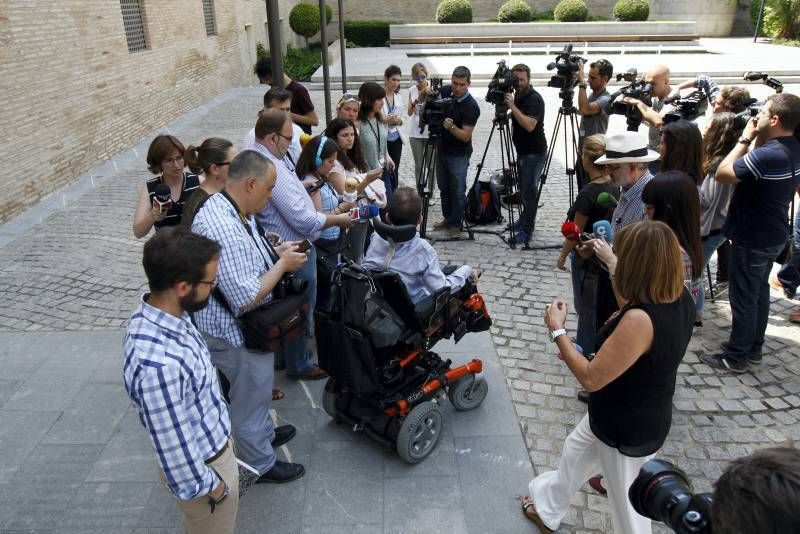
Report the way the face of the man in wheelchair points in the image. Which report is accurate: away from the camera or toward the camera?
away from the camera

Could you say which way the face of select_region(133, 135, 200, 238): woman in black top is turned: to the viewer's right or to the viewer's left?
to the viewer's right

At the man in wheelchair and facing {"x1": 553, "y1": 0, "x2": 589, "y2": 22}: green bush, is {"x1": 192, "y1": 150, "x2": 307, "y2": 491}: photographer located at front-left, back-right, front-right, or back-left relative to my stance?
back-left

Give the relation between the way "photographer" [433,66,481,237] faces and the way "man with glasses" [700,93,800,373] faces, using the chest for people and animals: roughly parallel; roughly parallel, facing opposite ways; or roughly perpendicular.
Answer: roughly perpendicular

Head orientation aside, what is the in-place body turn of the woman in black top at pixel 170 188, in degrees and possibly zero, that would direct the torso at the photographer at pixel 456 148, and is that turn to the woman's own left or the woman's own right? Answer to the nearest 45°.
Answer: approximately 90° to the woman's own left

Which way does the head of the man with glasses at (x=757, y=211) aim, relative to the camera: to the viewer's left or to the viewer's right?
to the viewer's left

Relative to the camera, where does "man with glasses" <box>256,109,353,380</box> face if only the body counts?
to the viewer's right

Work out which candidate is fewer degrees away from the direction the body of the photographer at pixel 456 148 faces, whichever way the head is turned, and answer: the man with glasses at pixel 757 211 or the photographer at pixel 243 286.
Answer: the photographer

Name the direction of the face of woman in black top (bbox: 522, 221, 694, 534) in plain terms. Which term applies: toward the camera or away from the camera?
away from the camera

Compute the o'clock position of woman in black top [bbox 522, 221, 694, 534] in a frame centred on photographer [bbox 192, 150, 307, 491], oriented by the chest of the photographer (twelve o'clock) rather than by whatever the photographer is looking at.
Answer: The woman in black top is roughly at 1 o'clock from the photographer.

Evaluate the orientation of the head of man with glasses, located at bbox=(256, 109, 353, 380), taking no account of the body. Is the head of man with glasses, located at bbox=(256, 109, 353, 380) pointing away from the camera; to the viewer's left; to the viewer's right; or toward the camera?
to the viewer's right

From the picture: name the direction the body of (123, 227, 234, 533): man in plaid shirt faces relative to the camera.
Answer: to the viewer's right

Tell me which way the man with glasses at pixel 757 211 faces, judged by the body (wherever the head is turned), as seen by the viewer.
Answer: to the viewer's left
